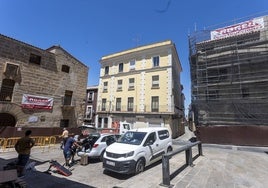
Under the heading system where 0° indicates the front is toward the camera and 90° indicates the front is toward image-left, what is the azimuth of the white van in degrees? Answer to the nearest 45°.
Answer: approximately 45°

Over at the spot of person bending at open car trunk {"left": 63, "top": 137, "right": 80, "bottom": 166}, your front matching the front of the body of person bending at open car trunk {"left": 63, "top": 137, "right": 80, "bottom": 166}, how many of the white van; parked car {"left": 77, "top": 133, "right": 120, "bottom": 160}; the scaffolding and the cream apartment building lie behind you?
0

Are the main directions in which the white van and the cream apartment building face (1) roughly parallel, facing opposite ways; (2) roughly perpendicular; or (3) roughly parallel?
roughly parallel

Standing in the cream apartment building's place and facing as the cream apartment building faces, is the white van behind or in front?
in front

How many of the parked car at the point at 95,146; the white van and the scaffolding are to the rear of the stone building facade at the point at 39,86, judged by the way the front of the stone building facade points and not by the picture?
0

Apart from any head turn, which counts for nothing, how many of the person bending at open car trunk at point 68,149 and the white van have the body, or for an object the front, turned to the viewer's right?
1

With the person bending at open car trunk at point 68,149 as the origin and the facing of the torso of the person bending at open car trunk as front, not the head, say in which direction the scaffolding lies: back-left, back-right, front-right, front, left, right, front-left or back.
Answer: front

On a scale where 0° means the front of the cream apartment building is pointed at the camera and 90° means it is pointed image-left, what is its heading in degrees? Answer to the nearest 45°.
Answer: approximately 45°

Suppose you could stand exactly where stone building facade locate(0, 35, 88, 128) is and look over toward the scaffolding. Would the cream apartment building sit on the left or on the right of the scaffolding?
left

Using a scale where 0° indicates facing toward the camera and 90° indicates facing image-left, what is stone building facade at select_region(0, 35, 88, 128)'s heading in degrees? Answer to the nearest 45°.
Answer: approximately 315°

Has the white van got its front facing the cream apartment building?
no
